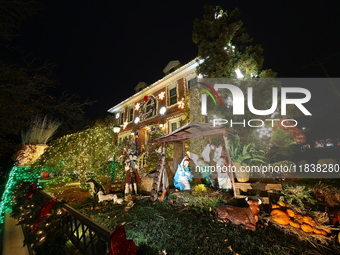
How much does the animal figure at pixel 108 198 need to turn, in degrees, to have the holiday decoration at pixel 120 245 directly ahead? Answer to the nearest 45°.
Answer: approximately 90° to its left

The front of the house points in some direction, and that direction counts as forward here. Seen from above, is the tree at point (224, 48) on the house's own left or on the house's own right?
on the house's own left

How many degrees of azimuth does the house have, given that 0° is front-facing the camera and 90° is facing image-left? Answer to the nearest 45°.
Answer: approximately 45°

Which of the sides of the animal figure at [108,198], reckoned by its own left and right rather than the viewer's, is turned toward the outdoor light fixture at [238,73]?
back

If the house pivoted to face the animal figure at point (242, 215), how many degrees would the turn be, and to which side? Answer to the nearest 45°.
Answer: approximately 45° to its left

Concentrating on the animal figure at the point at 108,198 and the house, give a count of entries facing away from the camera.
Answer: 0

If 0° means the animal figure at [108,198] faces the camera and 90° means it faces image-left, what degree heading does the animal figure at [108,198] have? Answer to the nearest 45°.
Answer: approximately 90°
